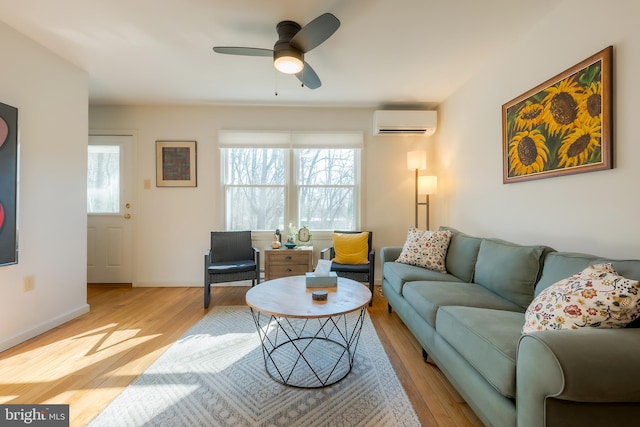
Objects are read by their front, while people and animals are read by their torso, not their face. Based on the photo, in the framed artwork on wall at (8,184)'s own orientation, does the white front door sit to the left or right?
on its left

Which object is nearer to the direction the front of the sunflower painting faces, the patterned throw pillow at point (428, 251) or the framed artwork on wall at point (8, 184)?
the framed artwork on wall

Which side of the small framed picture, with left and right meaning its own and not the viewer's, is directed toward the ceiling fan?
front

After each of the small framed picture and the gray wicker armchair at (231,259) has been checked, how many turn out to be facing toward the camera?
2

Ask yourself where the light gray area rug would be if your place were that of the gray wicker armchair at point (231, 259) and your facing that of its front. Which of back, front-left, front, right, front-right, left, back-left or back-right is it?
front

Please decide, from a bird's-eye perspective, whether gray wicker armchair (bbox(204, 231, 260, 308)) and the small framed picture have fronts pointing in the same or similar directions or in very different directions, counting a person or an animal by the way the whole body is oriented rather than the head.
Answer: same or similar directions

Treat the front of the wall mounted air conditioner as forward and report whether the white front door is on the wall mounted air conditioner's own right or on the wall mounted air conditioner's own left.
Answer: on the wall mounted air conditioner's own right

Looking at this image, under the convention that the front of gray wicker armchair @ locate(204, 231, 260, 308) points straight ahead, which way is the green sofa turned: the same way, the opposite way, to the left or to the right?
to the right

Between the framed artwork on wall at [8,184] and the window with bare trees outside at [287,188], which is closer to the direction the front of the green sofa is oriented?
the framed artwork on wall

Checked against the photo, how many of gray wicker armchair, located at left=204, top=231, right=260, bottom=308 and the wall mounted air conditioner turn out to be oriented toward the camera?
2

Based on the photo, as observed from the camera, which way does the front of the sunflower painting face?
facing the viewer and to the left of the viewer

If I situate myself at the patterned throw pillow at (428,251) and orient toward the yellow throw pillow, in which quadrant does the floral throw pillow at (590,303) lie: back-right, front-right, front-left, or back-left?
back-left

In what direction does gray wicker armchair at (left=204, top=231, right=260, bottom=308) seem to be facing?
toward the camera

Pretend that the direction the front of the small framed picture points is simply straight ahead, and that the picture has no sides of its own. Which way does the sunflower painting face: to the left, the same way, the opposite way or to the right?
to the right
